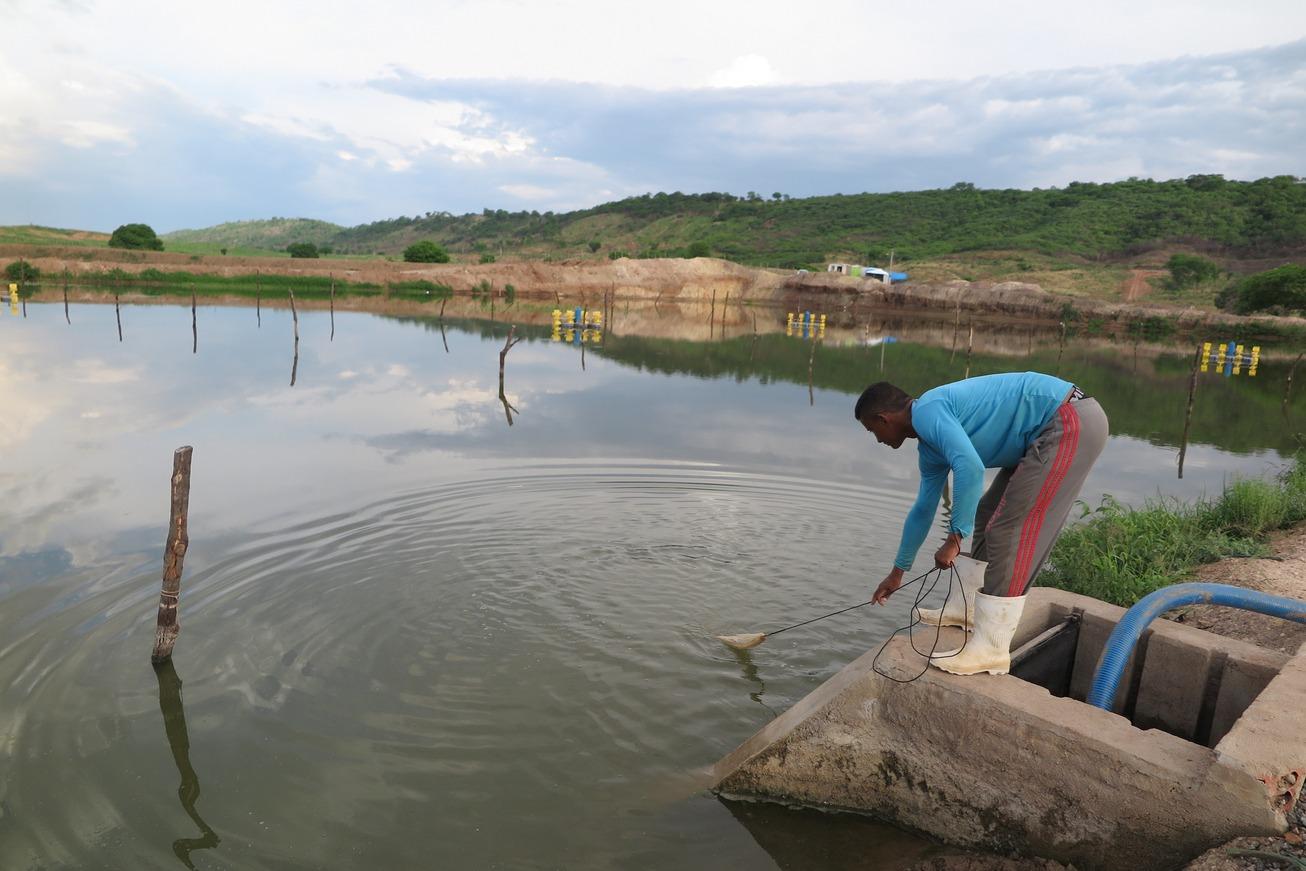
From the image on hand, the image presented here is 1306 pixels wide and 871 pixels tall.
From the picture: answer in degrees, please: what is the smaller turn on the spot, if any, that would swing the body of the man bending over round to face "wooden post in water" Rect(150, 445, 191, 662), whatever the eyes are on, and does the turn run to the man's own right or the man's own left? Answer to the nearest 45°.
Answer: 0° — they already face it

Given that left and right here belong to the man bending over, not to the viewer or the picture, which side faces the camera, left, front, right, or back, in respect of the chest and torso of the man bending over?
left

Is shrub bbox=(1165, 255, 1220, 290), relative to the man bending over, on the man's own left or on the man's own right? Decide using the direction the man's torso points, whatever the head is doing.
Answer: on the man's own right

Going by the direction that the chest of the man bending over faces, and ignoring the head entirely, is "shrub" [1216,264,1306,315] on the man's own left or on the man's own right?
on the man's own right

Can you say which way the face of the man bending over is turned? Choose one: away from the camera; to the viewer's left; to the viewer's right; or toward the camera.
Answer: to the viewer's left
